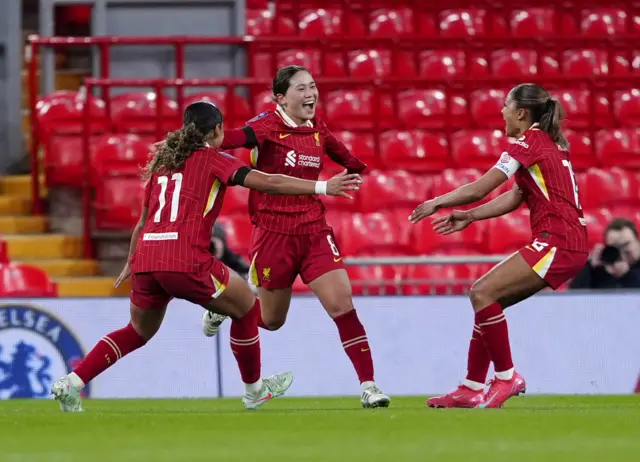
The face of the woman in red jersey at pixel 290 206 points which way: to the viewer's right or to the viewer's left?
to the viewer's right

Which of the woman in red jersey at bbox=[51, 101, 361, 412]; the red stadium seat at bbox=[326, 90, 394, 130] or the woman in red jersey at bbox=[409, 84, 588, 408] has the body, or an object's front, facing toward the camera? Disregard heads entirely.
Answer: the red stadium seat

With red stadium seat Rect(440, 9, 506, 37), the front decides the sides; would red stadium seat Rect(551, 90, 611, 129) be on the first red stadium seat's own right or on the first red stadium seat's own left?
on the first red stadium seat's own left

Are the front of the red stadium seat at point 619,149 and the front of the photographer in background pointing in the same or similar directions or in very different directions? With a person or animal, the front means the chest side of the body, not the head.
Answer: same or similar directions

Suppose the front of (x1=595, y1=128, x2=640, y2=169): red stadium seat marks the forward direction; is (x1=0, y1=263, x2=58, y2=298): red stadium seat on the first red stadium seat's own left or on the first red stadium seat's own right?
on the first red stadium seat's own right

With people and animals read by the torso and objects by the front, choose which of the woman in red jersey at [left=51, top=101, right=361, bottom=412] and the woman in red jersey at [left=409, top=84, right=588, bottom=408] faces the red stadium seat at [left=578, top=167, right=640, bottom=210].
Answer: the woman in red jersey at [left=51, top=101, right=361, bottom=412]

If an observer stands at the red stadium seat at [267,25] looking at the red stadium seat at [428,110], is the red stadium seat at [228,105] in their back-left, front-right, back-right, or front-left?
front-right

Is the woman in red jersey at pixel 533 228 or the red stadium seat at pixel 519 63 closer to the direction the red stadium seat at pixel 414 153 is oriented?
the woman in red jersey

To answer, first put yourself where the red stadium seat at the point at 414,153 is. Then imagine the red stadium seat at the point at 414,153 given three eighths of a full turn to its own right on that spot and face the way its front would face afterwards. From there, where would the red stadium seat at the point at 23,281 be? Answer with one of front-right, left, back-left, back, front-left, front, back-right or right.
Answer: left

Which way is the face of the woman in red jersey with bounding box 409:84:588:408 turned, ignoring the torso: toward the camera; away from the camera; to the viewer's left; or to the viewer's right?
to the viewer's left

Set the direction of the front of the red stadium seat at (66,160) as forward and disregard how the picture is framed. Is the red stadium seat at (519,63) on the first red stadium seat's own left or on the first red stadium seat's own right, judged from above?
on the first red stadium seat's own left

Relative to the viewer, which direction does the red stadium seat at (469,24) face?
toward the camera

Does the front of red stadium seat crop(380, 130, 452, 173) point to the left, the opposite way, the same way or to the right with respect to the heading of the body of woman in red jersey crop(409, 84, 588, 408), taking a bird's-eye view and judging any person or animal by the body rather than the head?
to the left

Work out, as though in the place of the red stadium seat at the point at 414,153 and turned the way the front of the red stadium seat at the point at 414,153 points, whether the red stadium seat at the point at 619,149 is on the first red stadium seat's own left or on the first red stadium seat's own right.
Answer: on the first red stadium seat's own left

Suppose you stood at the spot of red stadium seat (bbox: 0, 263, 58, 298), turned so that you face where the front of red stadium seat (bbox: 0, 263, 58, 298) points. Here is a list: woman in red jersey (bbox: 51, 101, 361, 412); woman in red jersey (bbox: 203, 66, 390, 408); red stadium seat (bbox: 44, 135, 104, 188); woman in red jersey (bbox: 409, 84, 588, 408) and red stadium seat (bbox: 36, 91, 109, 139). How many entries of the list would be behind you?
2

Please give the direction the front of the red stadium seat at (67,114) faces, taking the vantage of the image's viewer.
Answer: facing the viewer

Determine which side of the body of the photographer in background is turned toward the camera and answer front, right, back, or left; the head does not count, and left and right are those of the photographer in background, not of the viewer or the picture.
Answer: front

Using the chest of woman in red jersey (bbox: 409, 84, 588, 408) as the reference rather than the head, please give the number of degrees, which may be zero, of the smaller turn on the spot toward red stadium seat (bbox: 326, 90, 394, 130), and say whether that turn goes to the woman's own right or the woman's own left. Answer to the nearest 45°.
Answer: approximately 90° to the woman's own right

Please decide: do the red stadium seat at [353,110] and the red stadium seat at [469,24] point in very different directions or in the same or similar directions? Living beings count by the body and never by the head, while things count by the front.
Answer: same or similar directions

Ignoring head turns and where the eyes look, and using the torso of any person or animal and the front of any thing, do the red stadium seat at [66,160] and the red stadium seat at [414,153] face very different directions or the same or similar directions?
same or similar directions

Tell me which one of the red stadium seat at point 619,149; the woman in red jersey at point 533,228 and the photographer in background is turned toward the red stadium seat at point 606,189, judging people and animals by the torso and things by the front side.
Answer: the red stadium seat at point 619,149
